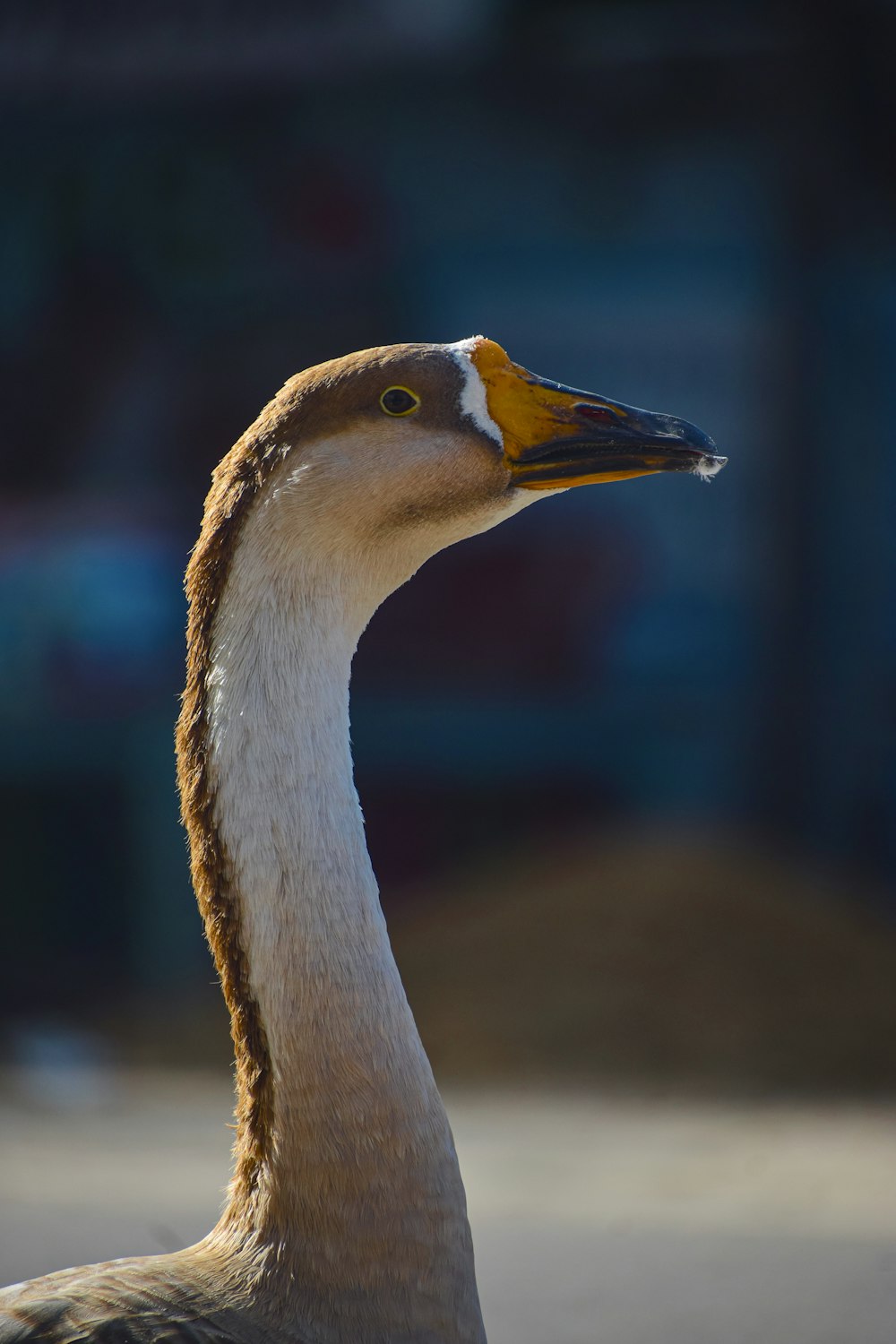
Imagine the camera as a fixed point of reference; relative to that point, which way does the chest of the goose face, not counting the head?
to the viewer's right
